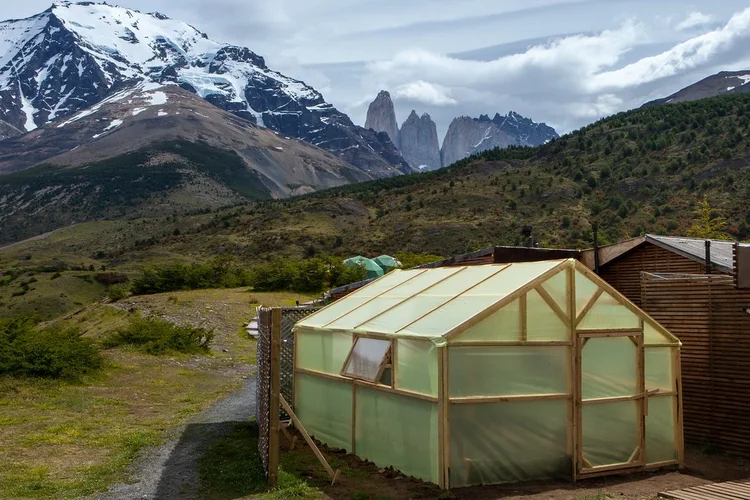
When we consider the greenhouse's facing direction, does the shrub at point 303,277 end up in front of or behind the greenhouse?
behind

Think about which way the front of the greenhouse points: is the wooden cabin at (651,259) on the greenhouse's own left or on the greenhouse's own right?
on the greenhouse's own left

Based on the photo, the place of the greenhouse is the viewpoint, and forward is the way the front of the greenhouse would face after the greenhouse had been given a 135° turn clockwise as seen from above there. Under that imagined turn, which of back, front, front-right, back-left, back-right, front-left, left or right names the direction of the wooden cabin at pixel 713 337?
back-right

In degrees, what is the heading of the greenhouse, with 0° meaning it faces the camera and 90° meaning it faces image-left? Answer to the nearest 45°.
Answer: approximately 315°

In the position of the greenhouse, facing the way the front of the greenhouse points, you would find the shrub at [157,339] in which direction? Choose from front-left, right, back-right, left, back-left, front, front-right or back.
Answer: back
